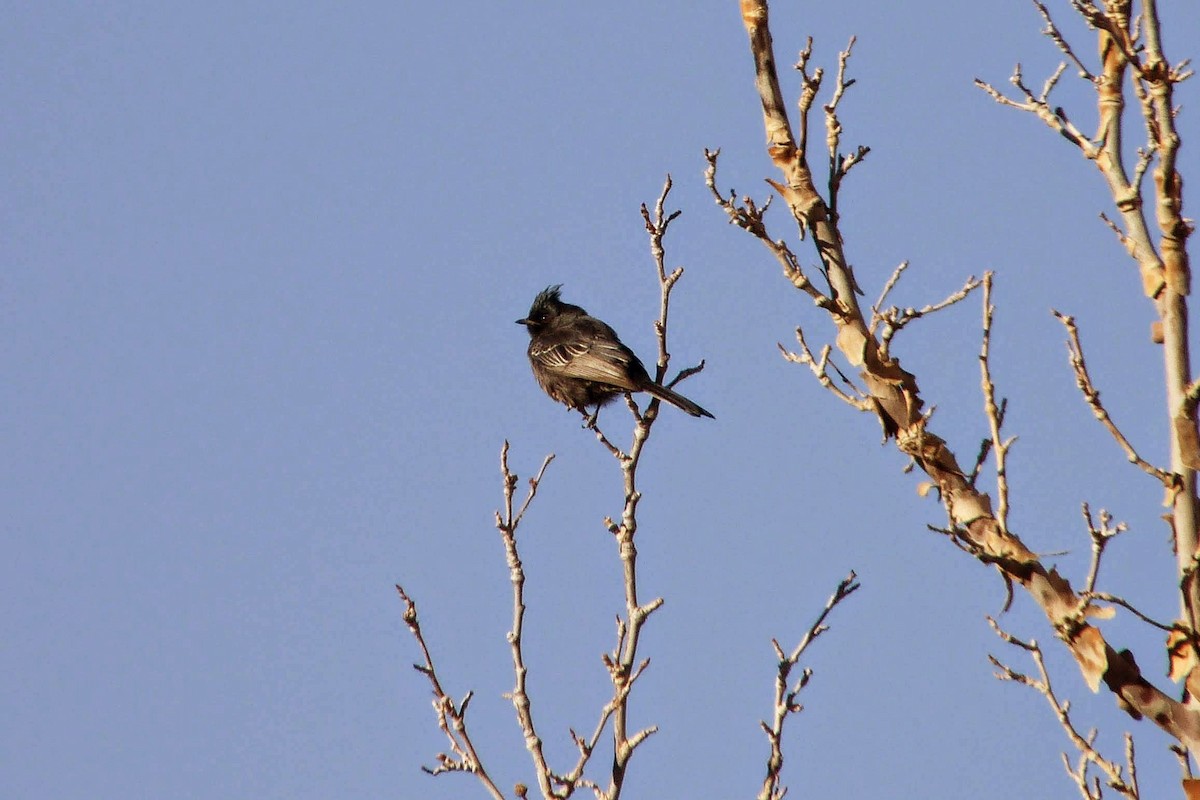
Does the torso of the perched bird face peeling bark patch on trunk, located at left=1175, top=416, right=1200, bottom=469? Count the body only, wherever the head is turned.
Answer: no

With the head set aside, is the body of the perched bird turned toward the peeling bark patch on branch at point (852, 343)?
no

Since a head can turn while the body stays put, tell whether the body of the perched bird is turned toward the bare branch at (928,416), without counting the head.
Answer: no

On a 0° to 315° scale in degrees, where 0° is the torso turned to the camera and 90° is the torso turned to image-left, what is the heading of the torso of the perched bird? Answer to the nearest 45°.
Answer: approximately 90°

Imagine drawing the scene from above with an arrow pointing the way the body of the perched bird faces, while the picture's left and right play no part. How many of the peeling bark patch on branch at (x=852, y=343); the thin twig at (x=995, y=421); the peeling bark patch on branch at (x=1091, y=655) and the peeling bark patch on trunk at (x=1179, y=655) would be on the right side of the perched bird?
0

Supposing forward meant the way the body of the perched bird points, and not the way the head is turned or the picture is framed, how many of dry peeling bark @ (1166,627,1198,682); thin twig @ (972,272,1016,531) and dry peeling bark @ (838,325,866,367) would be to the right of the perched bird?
0
